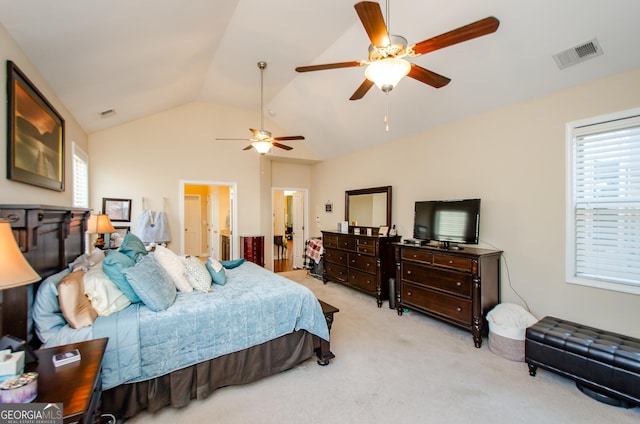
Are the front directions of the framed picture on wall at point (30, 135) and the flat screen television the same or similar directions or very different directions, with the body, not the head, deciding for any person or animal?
very different directions

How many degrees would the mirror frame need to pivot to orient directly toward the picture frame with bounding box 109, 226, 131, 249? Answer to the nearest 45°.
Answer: approximately 45° to its right

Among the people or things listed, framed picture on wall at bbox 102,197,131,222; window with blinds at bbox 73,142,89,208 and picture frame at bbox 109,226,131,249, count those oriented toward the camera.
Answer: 2

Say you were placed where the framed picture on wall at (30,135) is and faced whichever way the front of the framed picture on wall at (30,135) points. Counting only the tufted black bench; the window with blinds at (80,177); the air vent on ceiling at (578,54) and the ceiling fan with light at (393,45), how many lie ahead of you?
3

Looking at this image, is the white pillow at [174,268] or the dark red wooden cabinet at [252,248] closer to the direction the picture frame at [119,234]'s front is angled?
the white pillow

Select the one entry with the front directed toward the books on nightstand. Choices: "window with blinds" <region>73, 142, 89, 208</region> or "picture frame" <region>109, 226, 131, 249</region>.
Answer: the picture frame

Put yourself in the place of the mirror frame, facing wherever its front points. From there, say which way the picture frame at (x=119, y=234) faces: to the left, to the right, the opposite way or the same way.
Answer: to the left

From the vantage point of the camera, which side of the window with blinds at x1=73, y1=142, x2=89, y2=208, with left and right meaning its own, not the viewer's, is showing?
right

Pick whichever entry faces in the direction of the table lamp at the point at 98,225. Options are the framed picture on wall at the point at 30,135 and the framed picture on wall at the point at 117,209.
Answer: the framed picture on wall at the point at 117,209
